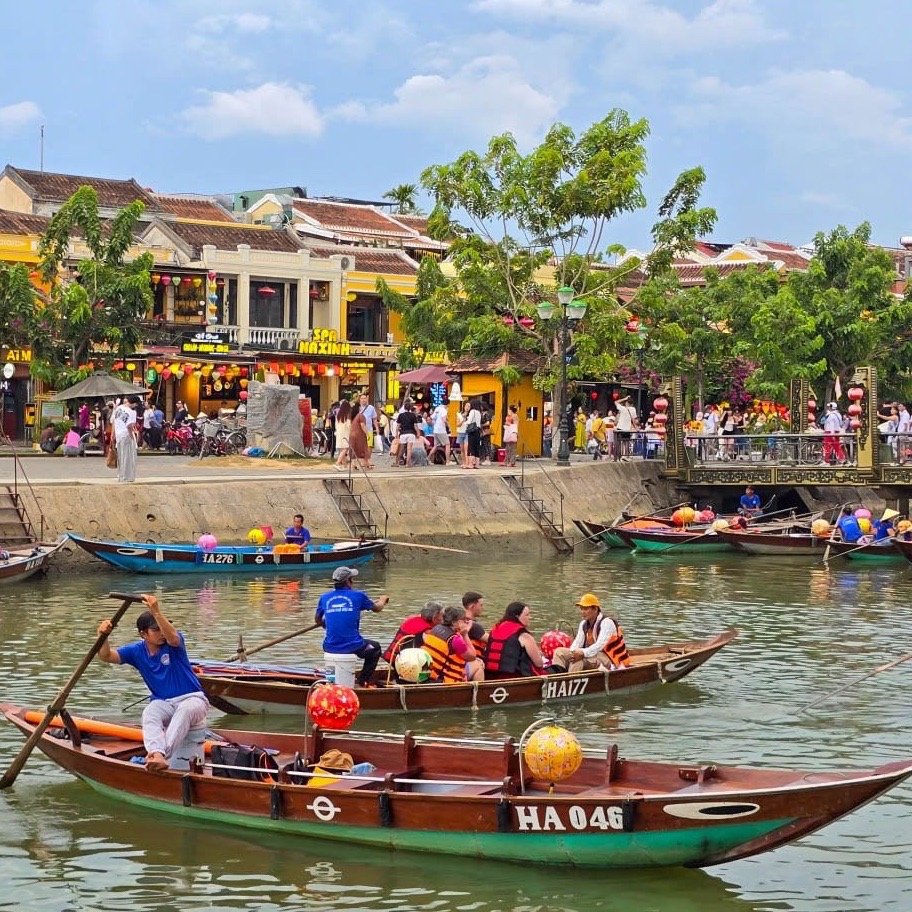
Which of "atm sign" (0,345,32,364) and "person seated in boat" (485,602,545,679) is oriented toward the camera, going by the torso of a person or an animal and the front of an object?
the atm sign

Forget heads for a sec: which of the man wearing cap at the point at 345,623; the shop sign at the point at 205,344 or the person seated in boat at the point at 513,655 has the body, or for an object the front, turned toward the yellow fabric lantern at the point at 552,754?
the shop sign

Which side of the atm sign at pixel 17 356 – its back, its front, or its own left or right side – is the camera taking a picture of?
front

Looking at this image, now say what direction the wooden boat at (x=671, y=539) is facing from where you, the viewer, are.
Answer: facing to the left of the viewer

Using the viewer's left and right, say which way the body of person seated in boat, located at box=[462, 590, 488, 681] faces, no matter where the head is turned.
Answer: facing to the right of the viewer

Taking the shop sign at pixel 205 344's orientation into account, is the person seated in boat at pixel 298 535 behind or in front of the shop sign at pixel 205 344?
in front

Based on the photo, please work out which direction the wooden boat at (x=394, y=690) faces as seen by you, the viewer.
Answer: facing to the right of the viewer

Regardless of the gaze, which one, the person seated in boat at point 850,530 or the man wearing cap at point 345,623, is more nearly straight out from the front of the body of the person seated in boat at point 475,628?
the person seated in boat

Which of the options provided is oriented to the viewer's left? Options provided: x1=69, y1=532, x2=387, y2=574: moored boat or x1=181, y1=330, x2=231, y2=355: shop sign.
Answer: the moored boat

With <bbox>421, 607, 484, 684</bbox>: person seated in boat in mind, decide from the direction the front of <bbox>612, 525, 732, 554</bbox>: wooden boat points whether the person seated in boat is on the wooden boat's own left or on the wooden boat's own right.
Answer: on the wooden boat's own left

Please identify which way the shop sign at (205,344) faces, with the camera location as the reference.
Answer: facing the viewer

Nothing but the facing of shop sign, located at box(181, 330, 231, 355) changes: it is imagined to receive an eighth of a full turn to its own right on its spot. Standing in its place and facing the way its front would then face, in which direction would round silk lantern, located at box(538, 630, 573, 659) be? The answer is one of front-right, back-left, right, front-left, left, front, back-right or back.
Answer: front-left

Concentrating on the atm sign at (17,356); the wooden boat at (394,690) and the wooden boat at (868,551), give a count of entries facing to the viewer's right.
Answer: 1

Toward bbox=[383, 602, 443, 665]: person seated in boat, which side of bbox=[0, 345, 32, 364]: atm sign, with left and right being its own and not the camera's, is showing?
front

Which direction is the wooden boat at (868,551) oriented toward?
to the viewer's left

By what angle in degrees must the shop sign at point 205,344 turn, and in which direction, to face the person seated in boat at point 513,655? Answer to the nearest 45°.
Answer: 0° — it already faces them

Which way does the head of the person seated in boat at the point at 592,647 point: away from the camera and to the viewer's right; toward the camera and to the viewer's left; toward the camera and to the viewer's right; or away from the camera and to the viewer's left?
toward the camera and to the viewer's left

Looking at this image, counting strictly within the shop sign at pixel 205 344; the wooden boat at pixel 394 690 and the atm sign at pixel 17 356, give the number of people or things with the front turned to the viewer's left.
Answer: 0
